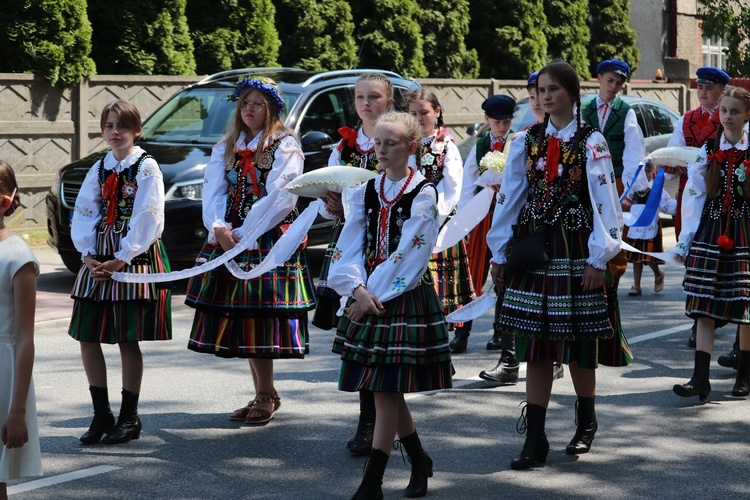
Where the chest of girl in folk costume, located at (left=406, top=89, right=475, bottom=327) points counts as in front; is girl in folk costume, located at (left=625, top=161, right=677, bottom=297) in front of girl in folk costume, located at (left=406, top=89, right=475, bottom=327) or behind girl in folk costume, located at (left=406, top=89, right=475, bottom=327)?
behind

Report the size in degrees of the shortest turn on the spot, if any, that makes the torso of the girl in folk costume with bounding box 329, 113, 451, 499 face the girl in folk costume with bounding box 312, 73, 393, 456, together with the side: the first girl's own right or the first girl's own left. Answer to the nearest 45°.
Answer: approximately 135° to the first girl's own right

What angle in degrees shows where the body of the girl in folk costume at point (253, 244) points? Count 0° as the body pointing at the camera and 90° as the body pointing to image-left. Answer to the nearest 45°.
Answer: approximately 45°

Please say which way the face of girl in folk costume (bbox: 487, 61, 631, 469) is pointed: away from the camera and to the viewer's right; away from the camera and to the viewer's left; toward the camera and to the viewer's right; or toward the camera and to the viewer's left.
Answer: toward the camera and to the viewer's left

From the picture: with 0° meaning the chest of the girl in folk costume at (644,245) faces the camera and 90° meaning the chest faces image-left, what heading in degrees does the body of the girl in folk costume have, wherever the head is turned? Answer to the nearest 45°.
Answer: approximately 45°

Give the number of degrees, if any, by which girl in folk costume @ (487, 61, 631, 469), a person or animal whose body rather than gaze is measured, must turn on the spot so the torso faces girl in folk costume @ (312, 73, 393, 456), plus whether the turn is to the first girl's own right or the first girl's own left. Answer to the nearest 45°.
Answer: approximately 90° to the first girl's own right

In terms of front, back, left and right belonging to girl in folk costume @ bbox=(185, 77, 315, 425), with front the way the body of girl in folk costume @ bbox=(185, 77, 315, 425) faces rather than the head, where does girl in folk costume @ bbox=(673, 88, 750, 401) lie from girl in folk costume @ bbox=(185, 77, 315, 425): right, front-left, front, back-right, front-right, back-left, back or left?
back-left
